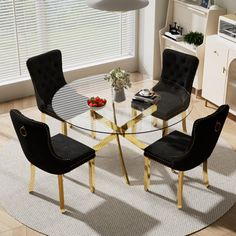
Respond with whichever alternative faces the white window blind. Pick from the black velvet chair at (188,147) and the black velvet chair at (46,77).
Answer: the black velvet chair at (188,147)

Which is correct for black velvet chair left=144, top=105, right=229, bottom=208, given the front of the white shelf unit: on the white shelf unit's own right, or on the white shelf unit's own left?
on the white shelf unit's own left

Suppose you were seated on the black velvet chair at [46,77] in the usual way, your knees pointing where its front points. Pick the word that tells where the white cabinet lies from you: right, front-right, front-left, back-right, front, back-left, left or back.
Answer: front-left

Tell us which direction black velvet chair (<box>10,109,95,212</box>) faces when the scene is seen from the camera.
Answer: facing away from the viewer and to the right of the viewer

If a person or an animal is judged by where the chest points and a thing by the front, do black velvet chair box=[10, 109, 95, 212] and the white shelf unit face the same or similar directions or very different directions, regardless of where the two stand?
very different directions

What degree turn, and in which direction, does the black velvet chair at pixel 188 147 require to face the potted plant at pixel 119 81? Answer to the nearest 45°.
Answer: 0° — it already faces it

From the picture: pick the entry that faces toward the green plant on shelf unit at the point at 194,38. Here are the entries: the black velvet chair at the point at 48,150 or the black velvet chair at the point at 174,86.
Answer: the black velvet chair at the point at 48,150

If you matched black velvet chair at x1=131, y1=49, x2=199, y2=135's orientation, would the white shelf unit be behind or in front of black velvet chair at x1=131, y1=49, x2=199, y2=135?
behind

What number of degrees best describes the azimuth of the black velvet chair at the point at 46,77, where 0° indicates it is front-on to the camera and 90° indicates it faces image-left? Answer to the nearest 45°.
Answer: approximately 315°

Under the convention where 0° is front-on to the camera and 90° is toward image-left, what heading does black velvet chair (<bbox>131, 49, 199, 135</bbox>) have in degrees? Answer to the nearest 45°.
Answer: approximately 45°

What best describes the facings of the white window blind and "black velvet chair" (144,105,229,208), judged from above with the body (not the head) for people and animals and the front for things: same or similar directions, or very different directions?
very different directions

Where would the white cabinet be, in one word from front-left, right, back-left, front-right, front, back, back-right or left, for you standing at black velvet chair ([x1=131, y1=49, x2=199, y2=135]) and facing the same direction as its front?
back

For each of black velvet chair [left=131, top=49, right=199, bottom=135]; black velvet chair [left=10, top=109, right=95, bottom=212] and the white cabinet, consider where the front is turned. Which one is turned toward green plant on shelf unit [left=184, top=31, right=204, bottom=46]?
black velvet chair [left=10, top=109, right=95, bottom=212]
